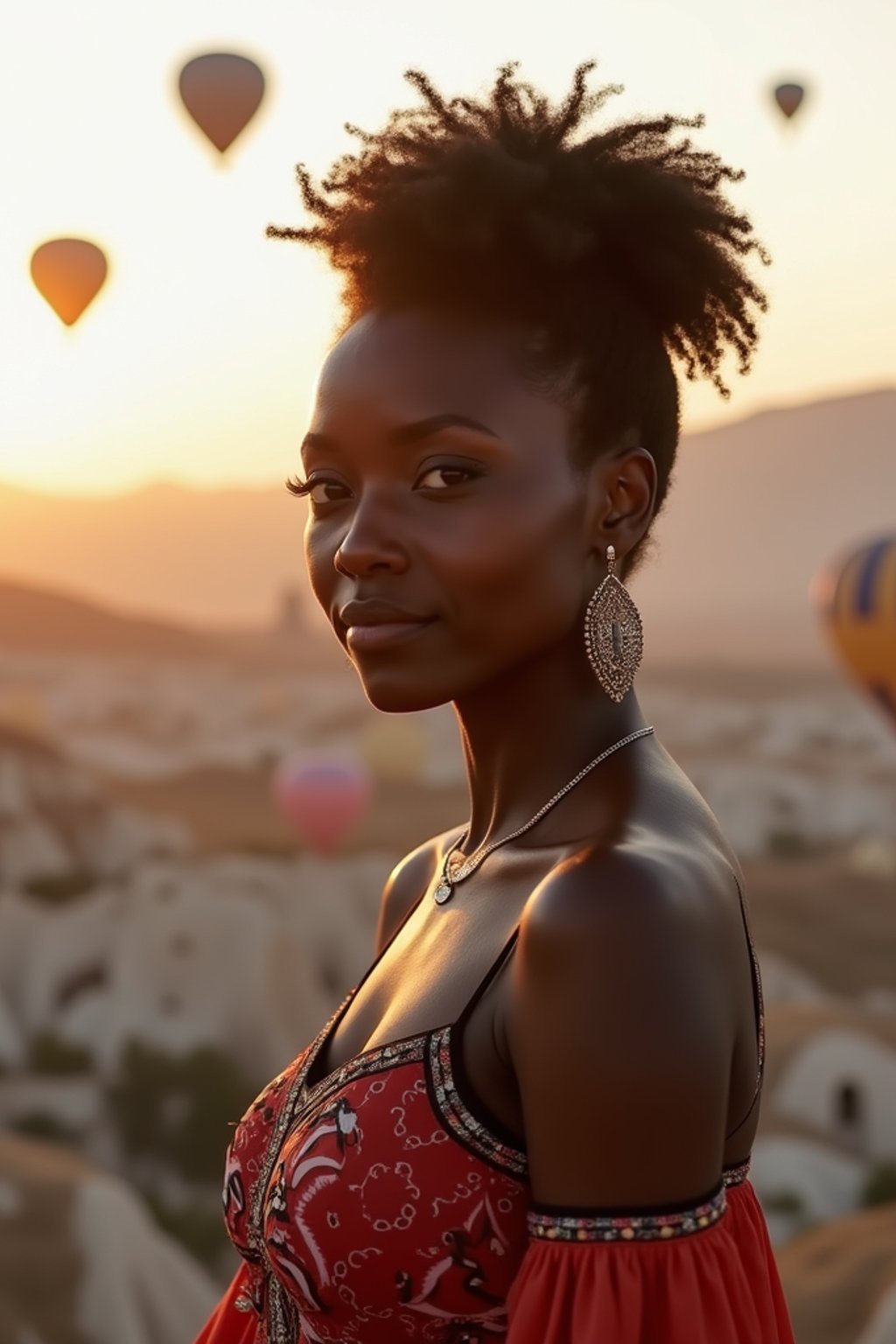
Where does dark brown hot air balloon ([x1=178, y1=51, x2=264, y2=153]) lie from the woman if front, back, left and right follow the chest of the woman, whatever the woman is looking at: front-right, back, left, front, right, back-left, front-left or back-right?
back-right

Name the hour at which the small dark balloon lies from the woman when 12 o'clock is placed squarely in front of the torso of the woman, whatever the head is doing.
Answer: The small dark balloon is roughly at 5 o'clock from the woman.

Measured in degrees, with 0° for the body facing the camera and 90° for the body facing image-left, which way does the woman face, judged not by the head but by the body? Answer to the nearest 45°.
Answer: approximately 45°

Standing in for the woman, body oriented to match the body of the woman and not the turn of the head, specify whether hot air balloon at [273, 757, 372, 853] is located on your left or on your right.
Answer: on your right

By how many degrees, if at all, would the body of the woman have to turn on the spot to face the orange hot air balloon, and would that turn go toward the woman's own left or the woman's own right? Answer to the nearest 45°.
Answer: approximately 135° to the woman's own right

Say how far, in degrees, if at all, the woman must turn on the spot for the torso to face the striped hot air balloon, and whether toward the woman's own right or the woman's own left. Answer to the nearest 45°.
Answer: approximately 135° to the woman's own right

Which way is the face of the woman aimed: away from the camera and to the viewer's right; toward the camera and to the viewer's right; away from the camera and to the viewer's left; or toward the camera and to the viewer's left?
toward the camera and to the viewer's left
